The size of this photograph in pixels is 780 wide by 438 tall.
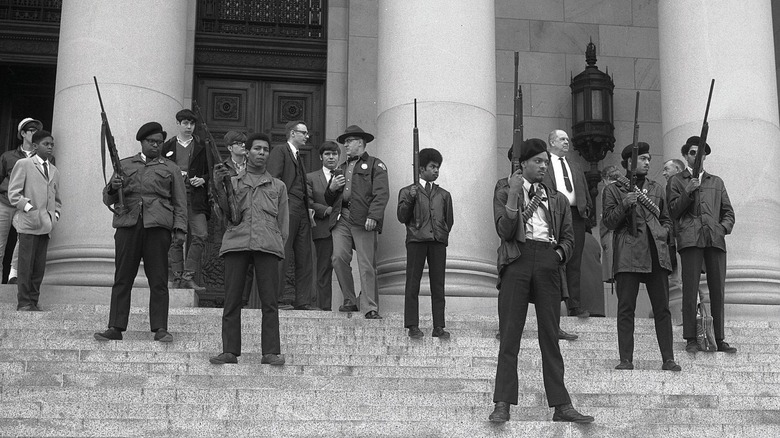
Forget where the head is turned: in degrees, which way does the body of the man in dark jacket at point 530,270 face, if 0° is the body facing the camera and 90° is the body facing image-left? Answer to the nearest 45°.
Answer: approximately 315°

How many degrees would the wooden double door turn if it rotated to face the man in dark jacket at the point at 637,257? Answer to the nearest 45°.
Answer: approximately 45° to its left

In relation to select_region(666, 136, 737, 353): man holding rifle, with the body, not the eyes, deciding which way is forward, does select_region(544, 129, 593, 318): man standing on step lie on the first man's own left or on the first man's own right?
on the first man's own right

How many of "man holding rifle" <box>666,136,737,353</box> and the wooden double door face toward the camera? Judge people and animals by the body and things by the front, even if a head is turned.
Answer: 2

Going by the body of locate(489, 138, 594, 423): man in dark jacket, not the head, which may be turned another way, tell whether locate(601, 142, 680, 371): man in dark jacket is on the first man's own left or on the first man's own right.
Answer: on the first man's own left

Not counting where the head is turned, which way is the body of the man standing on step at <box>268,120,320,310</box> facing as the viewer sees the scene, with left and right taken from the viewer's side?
facing the viewer and to the right of the viewer

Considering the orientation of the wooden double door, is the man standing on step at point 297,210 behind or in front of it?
in front

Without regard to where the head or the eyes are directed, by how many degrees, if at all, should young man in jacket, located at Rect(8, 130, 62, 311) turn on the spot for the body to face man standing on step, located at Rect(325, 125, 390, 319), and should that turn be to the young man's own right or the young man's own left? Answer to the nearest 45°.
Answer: approximately 45° to the young man's own left

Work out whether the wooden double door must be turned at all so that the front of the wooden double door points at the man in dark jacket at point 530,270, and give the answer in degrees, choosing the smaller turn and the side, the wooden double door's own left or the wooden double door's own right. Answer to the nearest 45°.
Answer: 0° — it already faces them

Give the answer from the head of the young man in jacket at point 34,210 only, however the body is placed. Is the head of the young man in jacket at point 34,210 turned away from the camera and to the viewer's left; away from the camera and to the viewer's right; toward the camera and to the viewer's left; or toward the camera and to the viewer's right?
toward the camera and to the viewer's right

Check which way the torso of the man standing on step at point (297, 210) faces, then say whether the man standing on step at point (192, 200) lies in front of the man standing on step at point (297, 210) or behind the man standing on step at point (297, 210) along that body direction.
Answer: behind

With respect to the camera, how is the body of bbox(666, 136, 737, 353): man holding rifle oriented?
toward the camera
